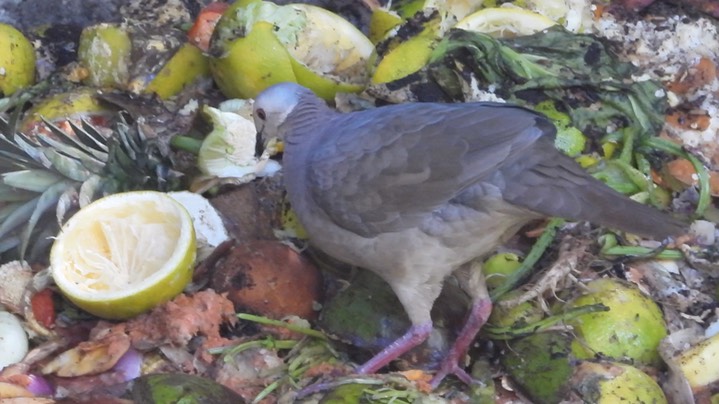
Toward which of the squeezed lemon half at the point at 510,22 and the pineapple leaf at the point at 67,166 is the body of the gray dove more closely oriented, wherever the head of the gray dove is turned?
the pineapple leaf

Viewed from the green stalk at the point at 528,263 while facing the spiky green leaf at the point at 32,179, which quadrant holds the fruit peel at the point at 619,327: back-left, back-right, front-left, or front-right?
back-left

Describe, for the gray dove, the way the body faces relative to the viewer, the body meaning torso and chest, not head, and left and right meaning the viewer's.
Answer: facing to the left of the viewer

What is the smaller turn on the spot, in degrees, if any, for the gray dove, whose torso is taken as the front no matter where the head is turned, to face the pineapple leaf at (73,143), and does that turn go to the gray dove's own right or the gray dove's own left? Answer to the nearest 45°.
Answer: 0° — it already faces it

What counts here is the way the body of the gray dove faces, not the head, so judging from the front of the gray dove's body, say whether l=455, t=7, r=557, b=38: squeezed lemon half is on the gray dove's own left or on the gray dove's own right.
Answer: on the gray dove's own right

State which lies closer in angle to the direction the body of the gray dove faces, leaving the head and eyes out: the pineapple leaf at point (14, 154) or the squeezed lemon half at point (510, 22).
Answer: the pineapple leaf

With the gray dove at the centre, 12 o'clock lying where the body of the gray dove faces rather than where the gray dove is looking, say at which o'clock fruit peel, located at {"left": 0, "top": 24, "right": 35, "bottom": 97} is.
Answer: The fruit peel is roughly at 1 o'clock from the gray dove.

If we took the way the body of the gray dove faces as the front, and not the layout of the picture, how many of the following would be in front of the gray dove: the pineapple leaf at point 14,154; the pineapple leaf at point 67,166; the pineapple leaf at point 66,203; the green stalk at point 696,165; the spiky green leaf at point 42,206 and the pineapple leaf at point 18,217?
5

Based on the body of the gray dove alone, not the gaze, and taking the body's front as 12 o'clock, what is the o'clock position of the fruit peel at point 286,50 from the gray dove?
The fruit peel is roughly at 2 o'clock from the gray dove.

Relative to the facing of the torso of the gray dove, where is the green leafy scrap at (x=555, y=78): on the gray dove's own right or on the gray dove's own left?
on the gray dove's own right

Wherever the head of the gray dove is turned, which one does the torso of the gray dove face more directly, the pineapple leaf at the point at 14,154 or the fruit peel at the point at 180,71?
the pineapple leaf

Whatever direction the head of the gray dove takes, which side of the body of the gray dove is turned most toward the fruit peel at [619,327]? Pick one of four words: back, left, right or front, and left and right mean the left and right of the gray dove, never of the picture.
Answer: back

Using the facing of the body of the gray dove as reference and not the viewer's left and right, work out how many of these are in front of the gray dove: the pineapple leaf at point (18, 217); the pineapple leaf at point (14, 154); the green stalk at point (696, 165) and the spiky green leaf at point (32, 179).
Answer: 3
